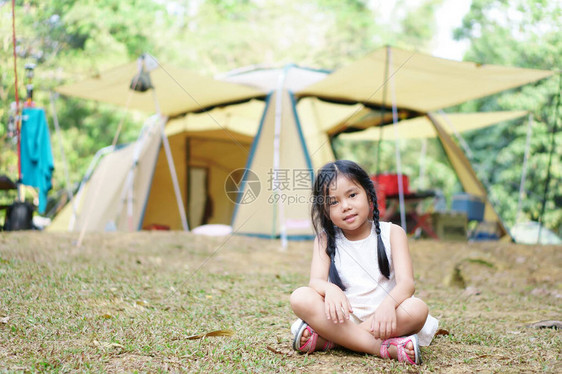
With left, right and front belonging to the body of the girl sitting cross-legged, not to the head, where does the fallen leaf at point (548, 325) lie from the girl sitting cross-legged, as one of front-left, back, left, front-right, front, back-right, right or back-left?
back-left

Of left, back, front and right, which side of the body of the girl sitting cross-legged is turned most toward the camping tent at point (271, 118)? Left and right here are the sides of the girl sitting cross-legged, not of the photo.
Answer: back

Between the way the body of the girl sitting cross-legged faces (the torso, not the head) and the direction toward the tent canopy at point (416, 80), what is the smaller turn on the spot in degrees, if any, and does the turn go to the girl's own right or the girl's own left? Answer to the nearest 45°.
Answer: approximately 180°

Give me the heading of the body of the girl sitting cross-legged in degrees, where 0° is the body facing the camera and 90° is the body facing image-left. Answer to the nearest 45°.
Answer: approximately 0°
